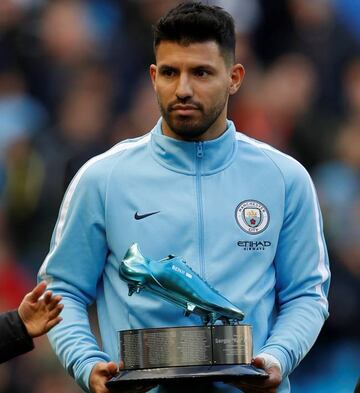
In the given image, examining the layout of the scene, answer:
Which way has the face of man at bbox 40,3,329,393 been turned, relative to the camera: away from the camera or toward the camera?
toward the camera

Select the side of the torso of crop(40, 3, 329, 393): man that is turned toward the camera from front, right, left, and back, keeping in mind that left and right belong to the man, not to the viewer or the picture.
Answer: front

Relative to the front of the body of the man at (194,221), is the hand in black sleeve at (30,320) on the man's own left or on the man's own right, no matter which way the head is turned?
on the man's own right
